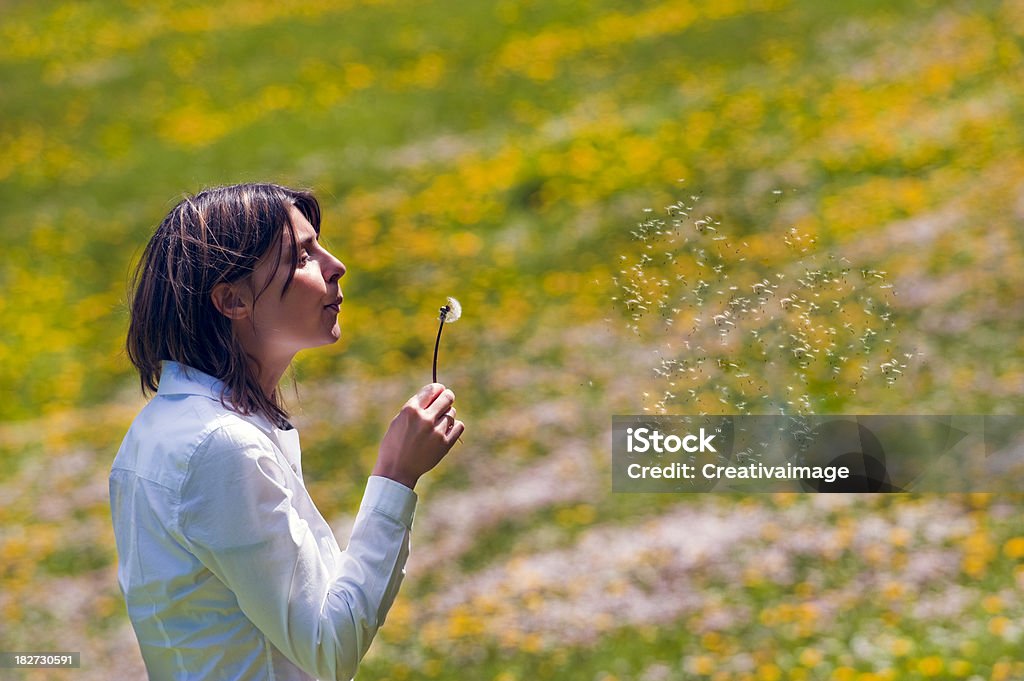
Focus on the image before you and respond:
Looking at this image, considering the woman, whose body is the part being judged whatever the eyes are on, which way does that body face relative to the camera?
to the viewer's right

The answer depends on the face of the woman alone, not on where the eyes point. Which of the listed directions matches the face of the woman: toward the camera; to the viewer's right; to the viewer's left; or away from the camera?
to the viewer's right
